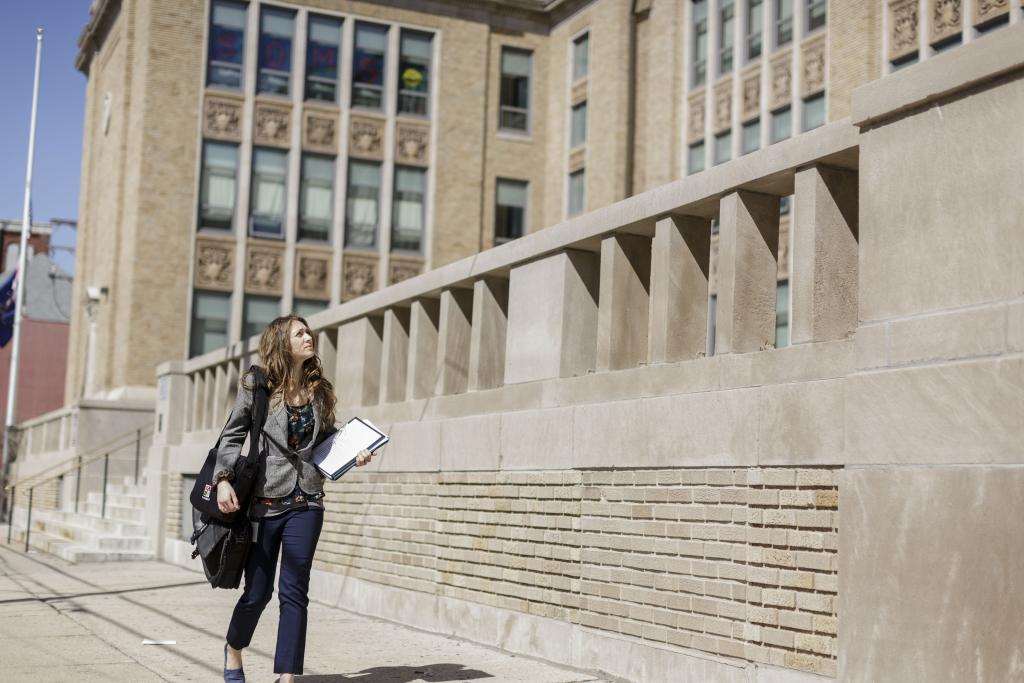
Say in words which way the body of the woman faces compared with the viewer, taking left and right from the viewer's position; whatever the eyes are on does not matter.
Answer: facing the viewer and to the right of the viewer

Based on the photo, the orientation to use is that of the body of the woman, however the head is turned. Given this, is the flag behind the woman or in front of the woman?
behind
